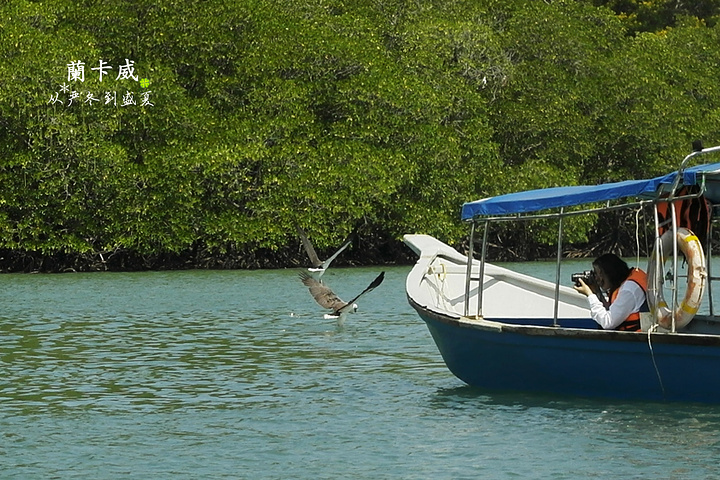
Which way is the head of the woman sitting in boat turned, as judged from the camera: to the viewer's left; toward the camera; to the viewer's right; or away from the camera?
to the viewer's left

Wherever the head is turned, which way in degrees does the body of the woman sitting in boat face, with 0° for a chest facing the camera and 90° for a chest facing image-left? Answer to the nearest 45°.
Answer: approximately 90°
